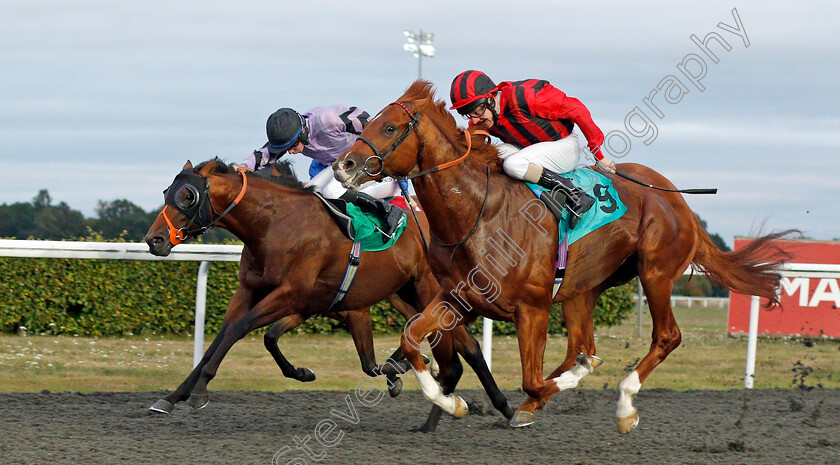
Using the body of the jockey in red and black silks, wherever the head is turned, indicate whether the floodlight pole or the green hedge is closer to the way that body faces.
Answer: the green hedge

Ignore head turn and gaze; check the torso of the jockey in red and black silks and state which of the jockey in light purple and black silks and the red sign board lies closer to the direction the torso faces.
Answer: the jockey in light purple and black silks

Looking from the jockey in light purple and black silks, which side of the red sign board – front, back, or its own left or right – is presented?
front

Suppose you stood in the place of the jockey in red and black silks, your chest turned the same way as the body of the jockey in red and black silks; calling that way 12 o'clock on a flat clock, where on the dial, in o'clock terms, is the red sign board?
The red sign board is roughly at 4 o'clock from the jockey in red and black silks.

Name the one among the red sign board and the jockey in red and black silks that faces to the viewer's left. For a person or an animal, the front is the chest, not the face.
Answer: the jockey in red and black silks

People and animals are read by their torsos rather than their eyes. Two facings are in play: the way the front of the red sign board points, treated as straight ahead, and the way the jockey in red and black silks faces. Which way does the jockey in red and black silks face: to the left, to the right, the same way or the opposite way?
to the right

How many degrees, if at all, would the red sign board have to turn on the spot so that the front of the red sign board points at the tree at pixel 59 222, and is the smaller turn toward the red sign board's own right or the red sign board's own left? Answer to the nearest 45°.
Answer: approximately 90° to the red sign board's own right

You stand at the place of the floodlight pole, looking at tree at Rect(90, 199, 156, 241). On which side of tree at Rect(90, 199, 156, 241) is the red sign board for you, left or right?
left

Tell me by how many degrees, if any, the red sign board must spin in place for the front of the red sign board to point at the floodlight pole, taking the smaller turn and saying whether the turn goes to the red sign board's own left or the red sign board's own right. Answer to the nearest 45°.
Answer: approximately 135° to the red sign board's own right

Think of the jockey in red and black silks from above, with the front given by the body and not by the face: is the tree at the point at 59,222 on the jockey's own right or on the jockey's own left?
on the jockey's own right

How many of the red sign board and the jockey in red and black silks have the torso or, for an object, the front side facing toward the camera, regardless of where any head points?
1

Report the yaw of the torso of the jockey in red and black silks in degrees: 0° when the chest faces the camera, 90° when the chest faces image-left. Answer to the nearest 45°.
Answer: approximately 90°

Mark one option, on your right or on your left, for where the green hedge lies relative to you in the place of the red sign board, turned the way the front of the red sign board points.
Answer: on your right
